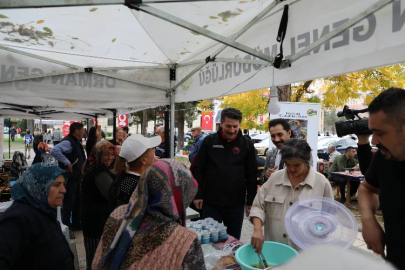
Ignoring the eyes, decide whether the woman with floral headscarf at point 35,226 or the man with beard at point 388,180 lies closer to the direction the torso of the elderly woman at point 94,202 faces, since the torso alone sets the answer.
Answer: the man with beard

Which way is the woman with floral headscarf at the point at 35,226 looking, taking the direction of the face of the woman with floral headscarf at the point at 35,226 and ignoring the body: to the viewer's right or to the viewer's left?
to the viewer's right

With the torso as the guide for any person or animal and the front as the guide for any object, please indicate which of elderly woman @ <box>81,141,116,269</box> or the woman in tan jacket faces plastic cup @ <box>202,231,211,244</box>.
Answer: the elderly woman

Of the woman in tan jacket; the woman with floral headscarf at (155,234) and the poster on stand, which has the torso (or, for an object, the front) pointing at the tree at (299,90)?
the woman with floral headscarf

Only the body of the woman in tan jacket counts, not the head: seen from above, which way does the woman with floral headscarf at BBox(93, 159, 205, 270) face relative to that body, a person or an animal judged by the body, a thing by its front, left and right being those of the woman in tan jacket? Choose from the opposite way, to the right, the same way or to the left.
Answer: the opposite way

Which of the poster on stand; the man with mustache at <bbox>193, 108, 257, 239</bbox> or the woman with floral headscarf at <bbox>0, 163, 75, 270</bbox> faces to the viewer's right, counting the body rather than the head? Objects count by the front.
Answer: the woman with floral headscarf

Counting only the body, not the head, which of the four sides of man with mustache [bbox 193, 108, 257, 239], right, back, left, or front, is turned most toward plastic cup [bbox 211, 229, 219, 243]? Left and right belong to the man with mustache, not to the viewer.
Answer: front

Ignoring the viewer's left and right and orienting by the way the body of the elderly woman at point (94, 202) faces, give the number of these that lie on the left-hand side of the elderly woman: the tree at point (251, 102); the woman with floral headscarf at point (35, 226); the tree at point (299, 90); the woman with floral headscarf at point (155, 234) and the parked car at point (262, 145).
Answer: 3

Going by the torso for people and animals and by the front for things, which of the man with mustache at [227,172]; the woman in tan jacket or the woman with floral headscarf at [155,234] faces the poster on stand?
the woman with floral headscarf

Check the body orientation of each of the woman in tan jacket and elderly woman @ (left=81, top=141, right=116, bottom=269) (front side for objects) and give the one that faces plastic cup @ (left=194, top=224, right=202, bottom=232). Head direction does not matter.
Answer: the elderly woman

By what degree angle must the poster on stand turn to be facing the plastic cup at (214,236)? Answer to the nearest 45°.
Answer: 0° — it already faces it

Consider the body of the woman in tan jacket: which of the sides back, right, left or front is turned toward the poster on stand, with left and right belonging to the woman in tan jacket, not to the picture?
back

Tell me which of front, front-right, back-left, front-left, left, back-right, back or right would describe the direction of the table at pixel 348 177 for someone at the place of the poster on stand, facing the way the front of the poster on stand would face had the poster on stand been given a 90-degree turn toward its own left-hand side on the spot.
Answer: front-left

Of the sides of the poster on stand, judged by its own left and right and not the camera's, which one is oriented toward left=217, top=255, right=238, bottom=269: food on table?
front
